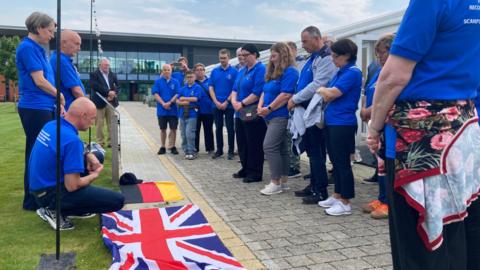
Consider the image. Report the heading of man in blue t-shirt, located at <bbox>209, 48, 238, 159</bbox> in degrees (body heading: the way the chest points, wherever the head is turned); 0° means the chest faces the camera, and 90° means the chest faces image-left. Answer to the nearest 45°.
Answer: approximately 0°

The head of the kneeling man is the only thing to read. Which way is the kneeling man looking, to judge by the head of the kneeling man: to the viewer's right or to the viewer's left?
to the viewer's right

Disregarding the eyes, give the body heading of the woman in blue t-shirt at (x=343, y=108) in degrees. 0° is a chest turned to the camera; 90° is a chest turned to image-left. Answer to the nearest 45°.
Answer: approximately 90°

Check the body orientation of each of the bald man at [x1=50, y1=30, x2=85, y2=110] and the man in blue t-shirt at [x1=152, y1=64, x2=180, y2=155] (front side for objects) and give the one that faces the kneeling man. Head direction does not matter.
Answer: the man in blue t-shirt

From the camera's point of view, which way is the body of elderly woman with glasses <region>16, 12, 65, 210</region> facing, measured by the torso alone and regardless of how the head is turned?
to the viewer's right

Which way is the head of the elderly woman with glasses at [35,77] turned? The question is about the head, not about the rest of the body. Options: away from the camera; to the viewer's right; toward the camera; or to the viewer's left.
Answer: to the viewer's right

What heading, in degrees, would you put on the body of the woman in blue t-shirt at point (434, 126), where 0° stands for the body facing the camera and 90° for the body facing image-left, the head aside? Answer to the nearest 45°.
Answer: approximately 135°

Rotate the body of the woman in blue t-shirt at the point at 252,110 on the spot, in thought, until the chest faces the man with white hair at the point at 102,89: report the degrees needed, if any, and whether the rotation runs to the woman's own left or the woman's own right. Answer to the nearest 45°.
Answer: approximately 90° to the woman's own right

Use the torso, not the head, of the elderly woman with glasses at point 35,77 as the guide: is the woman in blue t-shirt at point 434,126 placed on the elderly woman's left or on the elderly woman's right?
on the elderly woman's right

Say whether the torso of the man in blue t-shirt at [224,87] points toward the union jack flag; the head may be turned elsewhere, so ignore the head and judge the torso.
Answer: yes

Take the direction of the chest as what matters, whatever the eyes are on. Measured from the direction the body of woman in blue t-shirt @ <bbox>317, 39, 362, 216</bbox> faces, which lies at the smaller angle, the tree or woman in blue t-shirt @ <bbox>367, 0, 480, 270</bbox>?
the tree

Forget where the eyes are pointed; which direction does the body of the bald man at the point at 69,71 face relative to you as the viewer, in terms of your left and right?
facing to the right of the viewer

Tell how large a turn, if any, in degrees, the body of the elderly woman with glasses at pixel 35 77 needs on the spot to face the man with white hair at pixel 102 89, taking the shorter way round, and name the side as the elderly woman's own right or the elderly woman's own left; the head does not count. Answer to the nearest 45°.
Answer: approximately 90° to the elderly woman's own left
